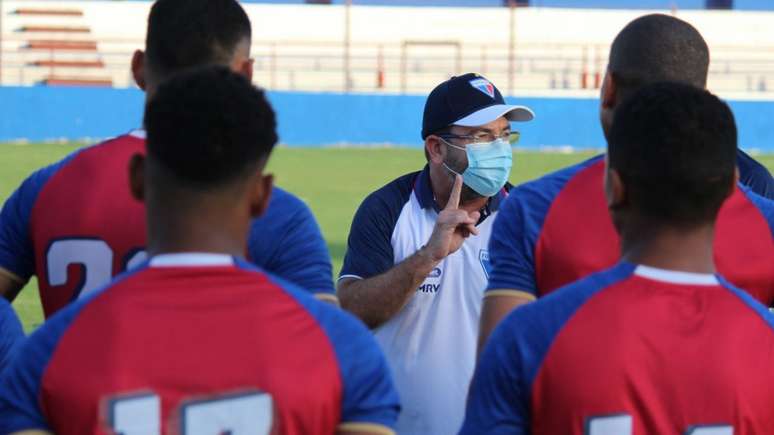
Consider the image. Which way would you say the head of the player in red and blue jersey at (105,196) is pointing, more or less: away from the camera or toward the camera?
away from the camera

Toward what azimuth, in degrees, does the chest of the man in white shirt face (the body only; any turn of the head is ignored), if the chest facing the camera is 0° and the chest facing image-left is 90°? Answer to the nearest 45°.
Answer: approximately 315°

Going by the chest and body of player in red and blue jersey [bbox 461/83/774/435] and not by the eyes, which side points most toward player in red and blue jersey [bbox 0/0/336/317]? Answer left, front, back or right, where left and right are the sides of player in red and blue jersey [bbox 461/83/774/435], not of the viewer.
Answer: left

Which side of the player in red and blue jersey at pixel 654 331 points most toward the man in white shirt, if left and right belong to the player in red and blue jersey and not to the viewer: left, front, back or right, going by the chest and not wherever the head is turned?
front

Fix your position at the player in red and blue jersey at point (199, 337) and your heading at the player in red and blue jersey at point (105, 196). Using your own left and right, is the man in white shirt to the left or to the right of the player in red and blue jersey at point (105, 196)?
right

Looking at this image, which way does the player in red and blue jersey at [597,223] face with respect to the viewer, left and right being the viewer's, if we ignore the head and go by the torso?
facing away from the viewer

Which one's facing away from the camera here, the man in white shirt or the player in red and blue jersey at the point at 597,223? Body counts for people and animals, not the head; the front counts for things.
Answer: the player in red and blue jersey

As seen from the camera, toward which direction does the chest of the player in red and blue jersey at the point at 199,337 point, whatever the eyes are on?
away from the camera

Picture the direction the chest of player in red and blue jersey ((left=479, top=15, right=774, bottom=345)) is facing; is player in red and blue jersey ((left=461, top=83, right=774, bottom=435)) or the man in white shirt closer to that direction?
the man in white shirt

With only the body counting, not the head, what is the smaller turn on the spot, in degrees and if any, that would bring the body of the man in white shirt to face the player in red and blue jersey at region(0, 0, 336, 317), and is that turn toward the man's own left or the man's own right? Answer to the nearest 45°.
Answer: approximately 90° to the man's own right

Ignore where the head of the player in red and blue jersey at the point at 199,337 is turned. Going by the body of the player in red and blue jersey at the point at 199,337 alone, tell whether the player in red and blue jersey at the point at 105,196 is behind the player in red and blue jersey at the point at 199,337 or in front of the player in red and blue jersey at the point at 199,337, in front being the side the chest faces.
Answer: in front

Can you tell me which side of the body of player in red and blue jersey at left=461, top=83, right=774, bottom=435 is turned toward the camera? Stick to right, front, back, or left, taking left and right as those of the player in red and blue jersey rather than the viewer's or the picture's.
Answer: back

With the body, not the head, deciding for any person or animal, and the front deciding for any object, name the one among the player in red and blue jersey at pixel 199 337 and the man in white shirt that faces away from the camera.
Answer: the player in red and blue jersey
